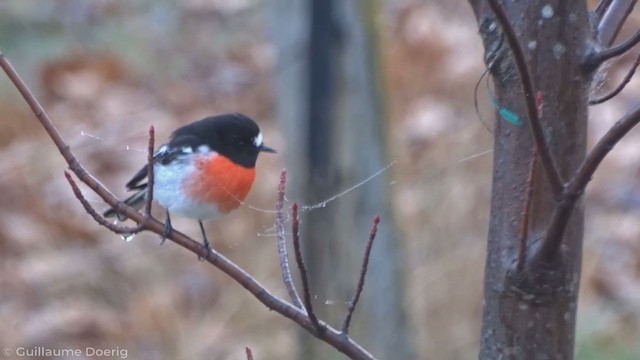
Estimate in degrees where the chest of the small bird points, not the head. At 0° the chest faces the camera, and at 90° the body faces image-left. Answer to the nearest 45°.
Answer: approximately 270°
